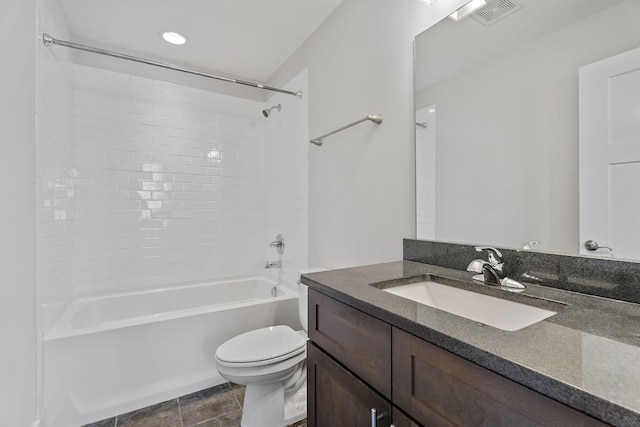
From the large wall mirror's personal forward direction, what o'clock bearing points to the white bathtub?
The white bathtub is roughly at 1 o'clock from the large wall mirror.

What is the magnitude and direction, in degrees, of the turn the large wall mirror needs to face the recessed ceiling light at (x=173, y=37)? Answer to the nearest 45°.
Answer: approximately 45° to its right

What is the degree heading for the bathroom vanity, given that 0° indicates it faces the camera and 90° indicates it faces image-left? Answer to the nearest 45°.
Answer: approximately 45°

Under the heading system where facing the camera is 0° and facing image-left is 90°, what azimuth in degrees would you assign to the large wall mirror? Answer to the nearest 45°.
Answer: approximately 45°

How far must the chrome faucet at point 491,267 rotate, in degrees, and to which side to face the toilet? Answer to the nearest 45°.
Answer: approximately 45° to its right
